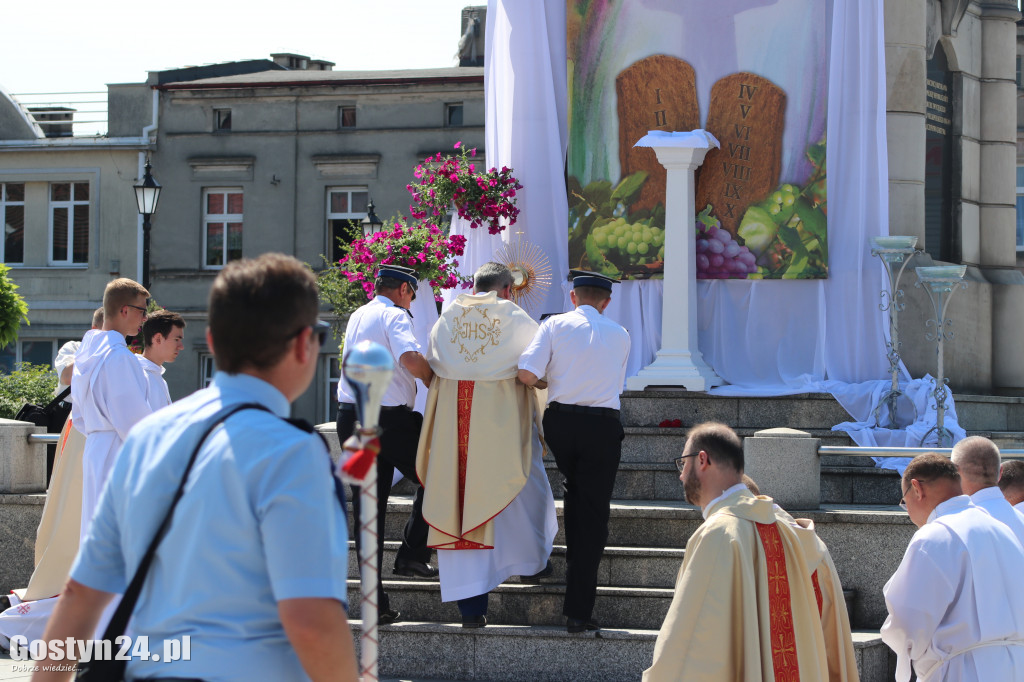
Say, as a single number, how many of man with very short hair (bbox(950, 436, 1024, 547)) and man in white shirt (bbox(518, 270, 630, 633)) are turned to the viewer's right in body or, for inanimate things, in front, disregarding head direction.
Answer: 0

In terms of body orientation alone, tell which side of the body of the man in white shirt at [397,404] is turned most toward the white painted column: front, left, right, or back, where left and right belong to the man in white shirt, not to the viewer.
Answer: front

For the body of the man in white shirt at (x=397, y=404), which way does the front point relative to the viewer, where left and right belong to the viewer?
facing away from the viewer and to the right of the viewer

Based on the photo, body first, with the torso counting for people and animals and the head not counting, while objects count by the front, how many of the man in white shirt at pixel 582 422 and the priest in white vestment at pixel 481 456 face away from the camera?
2

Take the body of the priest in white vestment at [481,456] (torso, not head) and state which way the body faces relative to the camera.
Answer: away from the camera

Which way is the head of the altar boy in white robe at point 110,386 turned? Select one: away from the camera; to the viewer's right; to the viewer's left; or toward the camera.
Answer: to the viewer's right

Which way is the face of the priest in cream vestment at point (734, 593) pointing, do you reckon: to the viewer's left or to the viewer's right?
to the viewer's left

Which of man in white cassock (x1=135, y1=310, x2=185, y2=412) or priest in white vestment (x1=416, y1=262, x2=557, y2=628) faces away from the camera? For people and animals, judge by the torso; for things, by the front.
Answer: the priest in white vestment

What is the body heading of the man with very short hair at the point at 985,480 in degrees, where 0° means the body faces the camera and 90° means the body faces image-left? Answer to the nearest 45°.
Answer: approximately 135°

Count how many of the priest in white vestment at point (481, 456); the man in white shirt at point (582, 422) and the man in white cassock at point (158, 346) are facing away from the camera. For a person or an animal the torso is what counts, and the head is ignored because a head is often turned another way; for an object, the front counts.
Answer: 2

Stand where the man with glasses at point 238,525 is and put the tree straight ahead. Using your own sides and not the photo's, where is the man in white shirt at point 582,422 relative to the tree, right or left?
right

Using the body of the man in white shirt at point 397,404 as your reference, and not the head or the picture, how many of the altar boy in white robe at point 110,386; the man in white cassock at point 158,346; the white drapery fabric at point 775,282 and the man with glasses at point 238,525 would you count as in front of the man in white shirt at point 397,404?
1

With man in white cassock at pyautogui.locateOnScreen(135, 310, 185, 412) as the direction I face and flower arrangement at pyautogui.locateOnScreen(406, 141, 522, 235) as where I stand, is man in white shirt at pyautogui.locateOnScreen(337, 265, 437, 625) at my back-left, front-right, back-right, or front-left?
front-left

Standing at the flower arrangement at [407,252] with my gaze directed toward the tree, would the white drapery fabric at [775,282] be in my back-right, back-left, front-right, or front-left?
back-right

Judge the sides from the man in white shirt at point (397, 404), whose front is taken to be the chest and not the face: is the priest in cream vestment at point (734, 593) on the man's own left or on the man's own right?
on the man's own right

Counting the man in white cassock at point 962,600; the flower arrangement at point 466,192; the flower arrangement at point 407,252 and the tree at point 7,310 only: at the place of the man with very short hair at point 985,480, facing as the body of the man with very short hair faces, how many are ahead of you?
3

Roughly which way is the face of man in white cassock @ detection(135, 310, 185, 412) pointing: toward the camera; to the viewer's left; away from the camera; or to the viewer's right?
to the viewer's right

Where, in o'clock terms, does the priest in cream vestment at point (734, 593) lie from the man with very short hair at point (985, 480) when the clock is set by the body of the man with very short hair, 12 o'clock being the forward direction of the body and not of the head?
The priest in cream vestment is roughly at 9 o'clock from the man with very short hair.
